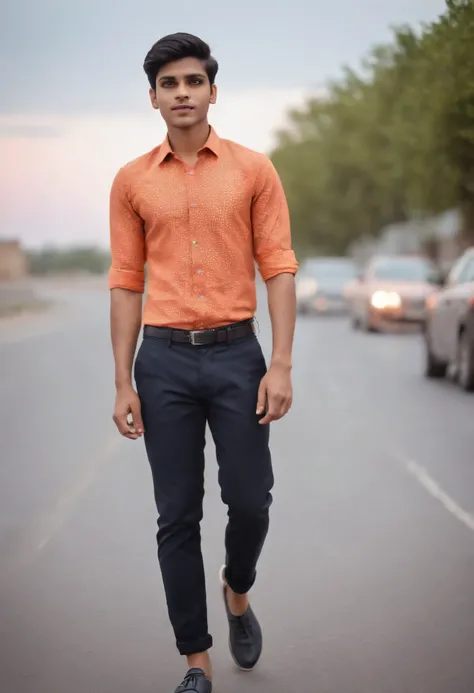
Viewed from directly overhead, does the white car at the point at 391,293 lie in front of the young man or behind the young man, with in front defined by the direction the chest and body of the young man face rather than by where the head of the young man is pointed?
behind

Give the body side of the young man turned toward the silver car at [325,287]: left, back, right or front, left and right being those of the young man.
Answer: back

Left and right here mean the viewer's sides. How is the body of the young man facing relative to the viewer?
facing the viewer

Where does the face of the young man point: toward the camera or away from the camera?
toward the camera

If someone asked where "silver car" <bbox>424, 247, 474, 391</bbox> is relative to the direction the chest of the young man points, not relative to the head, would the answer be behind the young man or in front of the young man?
behind
